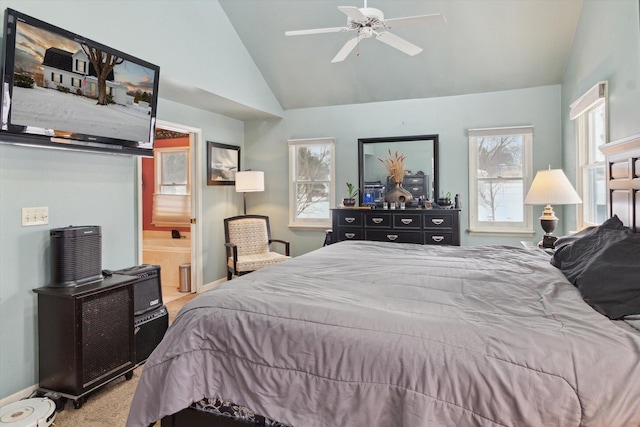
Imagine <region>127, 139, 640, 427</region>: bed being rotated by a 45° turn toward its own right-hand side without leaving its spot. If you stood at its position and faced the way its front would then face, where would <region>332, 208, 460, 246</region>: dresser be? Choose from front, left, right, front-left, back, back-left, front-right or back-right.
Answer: front-right

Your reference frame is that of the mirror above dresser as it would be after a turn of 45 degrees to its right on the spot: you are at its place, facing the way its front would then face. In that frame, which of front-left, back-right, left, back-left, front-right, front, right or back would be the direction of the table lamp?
left

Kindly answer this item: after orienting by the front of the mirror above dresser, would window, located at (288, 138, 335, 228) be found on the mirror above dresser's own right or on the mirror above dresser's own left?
on the mirror above dresser's own right

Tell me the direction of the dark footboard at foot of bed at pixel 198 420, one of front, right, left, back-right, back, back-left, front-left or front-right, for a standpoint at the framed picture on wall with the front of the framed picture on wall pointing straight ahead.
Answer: front-right

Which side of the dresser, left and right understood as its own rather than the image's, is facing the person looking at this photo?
front

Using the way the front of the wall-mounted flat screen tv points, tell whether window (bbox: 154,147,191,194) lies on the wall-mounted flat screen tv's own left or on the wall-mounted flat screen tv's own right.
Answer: on the wall-mounted flat screen tv's own left

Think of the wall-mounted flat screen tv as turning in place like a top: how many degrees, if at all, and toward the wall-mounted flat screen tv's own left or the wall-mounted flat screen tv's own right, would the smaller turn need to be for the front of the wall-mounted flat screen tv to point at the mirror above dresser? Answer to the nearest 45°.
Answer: approximately 45° to the wall-mounted flat screen tv's own left

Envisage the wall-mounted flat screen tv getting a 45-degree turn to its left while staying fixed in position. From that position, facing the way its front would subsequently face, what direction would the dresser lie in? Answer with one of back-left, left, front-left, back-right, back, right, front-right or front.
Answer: front

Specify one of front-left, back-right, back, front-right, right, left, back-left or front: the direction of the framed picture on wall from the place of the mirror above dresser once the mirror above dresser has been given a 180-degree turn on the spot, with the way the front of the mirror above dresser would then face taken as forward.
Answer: left

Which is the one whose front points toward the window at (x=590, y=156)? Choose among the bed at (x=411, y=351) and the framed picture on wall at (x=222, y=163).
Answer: the framed picture on wall

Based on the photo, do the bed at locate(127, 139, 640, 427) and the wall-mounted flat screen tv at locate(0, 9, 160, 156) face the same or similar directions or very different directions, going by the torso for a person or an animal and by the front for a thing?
very different directions

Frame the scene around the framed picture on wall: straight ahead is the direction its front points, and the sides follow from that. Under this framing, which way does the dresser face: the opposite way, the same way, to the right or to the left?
to the right

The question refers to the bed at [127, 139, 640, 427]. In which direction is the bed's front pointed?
to the viewer's left

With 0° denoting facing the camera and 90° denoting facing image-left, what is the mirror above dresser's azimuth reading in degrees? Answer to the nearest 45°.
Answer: approximately 0°

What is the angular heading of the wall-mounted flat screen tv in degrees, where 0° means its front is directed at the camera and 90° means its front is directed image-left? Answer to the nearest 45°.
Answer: approximately 315°
